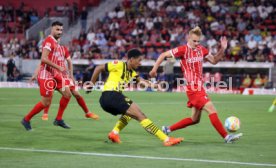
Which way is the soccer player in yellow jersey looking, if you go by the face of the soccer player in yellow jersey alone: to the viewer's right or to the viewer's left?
to the viewer's right

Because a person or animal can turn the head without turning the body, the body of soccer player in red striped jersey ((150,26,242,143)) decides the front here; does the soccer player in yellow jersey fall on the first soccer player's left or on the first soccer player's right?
on the first soccer player's right
